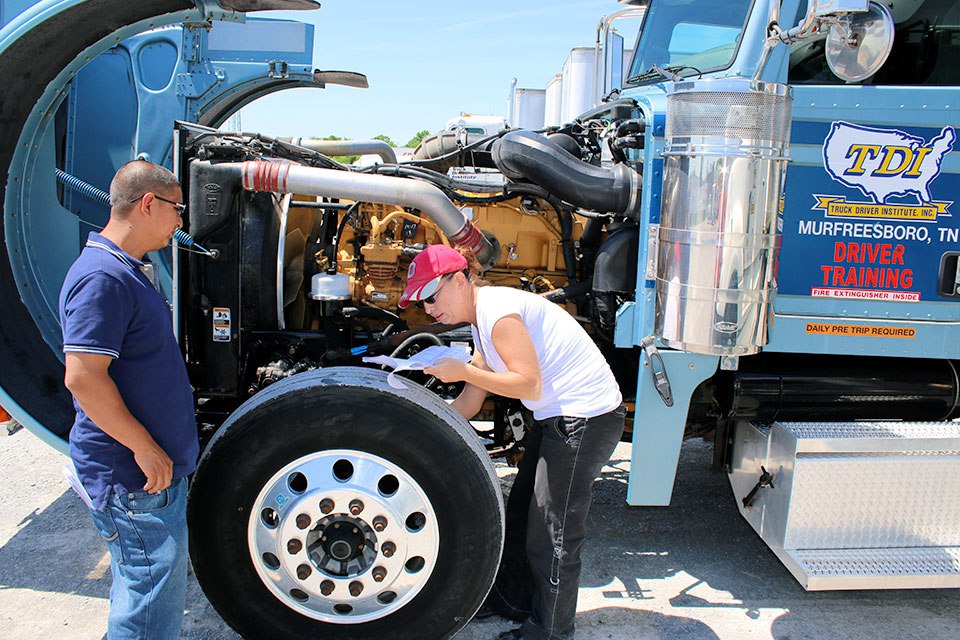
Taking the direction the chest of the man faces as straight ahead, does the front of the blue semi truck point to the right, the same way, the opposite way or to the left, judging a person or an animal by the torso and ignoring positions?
the opposite way

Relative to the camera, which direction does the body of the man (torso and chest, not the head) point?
to the viewer's right

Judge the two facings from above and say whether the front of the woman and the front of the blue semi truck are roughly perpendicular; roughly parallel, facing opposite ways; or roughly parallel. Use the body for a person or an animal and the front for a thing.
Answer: roughly parallel

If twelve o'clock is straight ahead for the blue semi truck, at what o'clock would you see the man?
The man is roughly at 11 o'clock from the blue semi truck.

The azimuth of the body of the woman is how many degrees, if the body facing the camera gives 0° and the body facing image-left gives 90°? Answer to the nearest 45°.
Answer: approximately 90°

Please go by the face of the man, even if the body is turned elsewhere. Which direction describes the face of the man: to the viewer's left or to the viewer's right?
to the viewer's right

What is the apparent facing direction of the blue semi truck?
to the viewer's left

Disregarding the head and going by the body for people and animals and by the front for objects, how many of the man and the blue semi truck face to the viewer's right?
1

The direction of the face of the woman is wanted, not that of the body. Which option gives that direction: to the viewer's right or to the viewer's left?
to the viewer's left

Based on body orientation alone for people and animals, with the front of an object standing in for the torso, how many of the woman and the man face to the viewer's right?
1

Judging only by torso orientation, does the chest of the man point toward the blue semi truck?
yes

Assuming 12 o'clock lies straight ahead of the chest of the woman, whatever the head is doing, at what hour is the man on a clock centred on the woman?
The man is roughly at 11 o'clock from the woman.
